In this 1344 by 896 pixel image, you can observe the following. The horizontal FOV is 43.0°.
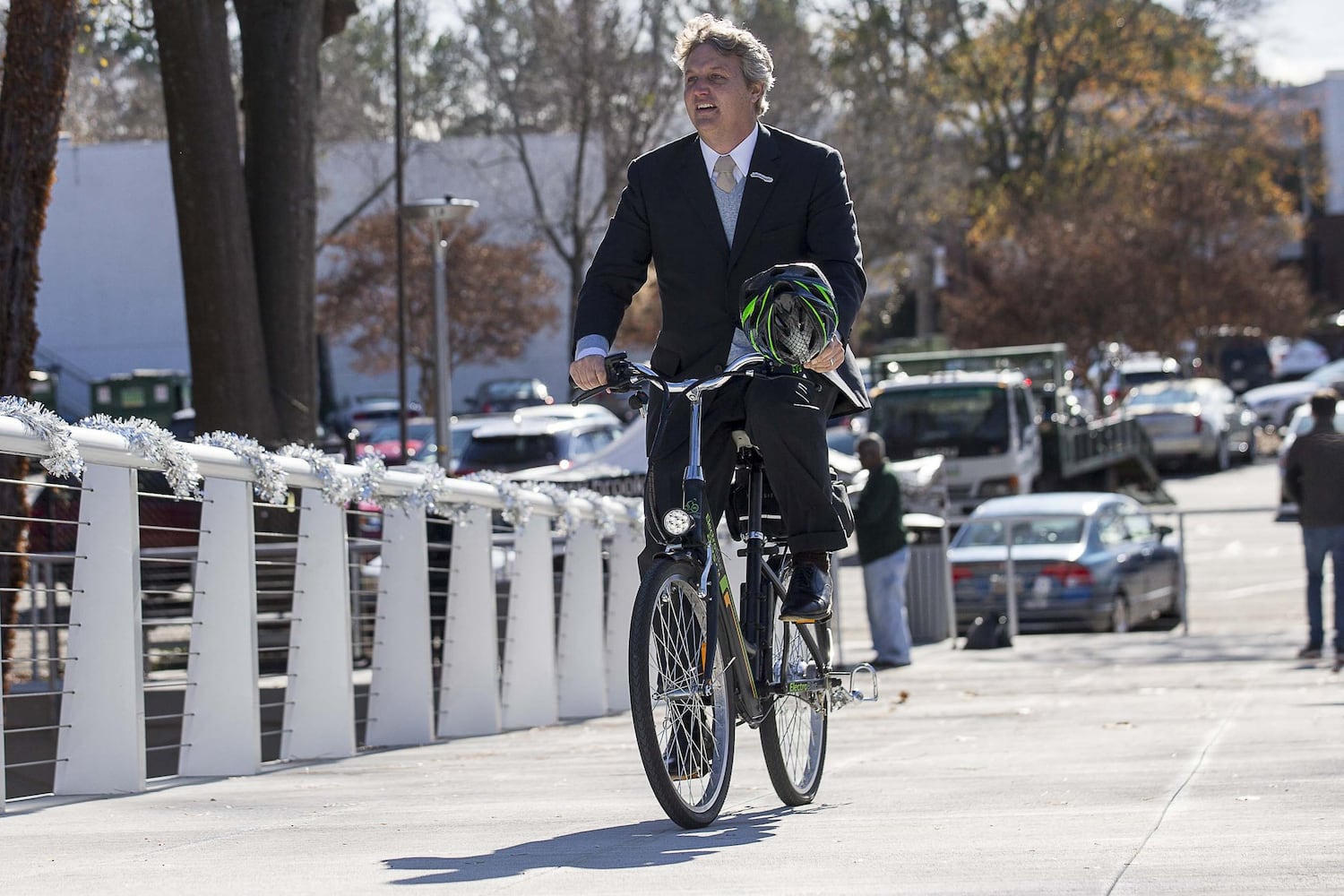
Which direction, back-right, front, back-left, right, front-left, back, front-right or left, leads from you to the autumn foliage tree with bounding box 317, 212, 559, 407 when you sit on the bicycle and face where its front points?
back-right

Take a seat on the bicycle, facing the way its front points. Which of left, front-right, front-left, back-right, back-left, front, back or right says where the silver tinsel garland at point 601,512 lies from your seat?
back-right

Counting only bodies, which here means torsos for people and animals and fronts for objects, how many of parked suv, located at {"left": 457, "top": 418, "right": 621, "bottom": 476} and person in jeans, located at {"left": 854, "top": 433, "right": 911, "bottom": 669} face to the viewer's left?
1

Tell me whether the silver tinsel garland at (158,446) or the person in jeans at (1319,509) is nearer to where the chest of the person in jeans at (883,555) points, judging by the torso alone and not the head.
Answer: the silver tinsel garland

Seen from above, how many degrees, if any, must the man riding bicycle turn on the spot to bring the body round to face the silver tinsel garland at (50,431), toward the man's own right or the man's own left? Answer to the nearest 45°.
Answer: approximately 45° to the man's own right

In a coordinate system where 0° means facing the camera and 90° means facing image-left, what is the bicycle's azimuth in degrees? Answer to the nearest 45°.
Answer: approximately 45°

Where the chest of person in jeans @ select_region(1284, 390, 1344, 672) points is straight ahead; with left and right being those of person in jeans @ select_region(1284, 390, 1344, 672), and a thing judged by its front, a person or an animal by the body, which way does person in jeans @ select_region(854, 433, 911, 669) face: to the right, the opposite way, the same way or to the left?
to the left
